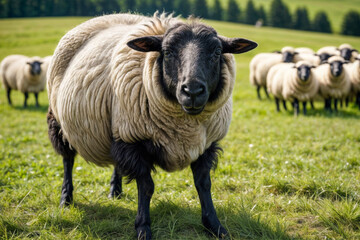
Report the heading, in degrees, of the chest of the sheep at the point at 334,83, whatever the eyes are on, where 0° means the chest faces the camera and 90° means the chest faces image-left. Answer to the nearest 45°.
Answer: approximately 0°

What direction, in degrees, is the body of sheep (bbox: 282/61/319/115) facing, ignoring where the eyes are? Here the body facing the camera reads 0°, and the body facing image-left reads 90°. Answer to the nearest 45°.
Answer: approximately 0°

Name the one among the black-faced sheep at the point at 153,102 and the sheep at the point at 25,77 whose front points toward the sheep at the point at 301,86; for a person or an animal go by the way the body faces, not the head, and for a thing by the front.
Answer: the sheep at the point at 25,77

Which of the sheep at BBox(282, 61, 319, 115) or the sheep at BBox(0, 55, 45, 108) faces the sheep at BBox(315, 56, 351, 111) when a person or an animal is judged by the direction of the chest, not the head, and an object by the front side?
the sheep at BBox(0, 55, 45, 108)

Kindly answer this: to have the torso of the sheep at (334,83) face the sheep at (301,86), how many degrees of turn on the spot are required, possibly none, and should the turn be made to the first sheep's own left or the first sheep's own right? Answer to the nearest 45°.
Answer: approximately 45° to the first sheep's own right

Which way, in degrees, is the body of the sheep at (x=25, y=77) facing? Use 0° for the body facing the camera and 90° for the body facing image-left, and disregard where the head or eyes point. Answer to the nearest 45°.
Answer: approximately 315°

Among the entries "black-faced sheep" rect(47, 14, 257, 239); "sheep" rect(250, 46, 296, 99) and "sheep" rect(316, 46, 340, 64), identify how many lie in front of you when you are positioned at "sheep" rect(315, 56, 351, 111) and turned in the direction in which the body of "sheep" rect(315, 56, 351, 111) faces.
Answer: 1

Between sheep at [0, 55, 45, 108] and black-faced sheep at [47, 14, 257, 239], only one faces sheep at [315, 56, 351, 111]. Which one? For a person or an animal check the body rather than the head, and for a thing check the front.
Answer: sheep at [0, 55, 45, 108]

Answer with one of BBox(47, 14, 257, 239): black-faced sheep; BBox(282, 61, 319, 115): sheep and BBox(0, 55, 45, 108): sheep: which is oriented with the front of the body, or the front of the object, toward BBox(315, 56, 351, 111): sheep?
BBox(0, 55, 45, 108): sheep

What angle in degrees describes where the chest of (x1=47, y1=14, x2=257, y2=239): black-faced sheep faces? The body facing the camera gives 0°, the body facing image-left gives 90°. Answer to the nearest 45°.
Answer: approximately 315°

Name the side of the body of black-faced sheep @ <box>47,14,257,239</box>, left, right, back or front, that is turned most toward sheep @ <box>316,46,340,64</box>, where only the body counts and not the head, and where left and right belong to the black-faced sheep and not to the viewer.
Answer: left

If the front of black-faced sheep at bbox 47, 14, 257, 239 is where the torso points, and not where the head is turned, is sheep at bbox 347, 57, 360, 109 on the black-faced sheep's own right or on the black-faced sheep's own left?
on the black-faced sheep's own left

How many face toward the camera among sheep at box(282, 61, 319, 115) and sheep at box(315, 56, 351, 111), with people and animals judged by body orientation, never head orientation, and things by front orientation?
2

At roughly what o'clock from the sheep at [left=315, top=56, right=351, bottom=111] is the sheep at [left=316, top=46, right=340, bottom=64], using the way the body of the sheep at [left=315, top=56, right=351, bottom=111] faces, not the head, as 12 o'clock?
the sheep at [left=316, top=46, right=340, bottom=64] is roughly at 6 o'clock from the sheep at [left=315, top=56, right=351, bottom=111].
